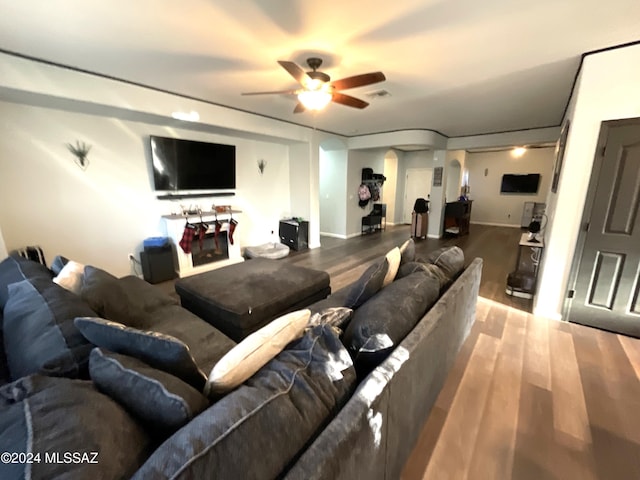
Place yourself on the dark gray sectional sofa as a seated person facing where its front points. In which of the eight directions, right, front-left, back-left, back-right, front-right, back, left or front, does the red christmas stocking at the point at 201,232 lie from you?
front-right

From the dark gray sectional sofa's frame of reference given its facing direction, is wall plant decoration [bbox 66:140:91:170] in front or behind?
in front

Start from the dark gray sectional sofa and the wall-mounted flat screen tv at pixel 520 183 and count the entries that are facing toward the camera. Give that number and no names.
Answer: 1

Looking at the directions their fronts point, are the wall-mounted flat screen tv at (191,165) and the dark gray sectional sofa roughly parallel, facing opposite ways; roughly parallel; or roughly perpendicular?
roughly parallel, facing opposite ways

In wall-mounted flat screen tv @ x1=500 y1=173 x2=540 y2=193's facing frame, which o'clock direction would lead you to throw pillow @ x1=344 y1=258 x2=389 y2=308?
The throw pillow is roughly at 12 o'clock from the wall-mounted flat screen tv.

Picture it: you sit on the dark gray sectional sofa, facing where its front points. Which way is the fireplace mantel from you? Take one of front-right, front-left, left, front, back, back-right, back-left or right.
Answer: front-right

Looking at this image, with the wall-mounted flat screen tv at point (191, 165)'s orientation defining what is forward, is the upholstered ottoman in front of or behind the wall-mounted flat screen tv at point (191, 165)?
in front

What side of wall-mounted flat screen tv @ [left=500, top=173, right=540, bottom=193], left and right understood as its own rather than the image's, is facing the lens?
front

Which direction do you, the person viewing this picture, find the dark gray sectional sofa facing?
facing away from the viewer and to the left of the viewer

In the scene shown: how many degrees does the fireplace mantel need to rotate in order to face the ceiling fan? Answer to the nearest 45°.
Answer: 0° — it already faces it

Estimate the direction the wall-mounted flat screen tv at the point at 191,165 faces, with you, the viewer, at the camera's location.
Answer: facing the viewer and to the right of the viewer

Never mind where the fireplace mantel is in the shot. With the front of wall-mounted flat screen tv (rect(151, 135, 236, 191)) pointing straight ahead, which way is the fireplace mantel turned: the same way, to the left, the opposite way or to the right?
the same way

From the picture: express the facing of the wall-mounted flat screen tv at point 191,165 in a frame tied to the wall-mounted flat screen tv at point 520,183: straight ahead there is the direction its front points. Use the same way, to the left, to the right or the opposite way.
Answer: to the left

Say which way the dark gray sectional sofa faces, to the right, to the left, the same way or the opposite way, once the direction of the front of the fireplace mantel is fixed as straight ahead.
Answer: the opposite way

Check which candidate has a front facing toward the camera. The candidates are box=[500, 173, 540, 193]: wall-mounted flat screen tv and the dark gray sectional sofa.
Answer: the wall-mounted flat screen tv

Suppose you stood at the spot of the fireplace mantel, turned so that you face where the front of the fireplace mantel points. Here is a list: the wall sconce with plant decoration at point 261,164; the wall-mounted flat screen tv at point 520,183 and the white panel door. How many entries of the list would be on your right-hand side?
0

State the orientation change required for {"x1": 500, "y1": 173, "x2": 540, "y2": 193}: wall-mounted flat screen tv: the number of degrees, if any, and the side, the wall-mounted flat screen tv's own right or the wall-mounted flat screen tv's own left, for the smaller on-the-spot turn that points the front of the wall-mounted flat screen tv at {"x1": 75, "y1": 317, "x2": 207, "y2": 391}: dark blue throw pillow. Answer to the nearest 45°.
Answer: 0° — it already faces it
